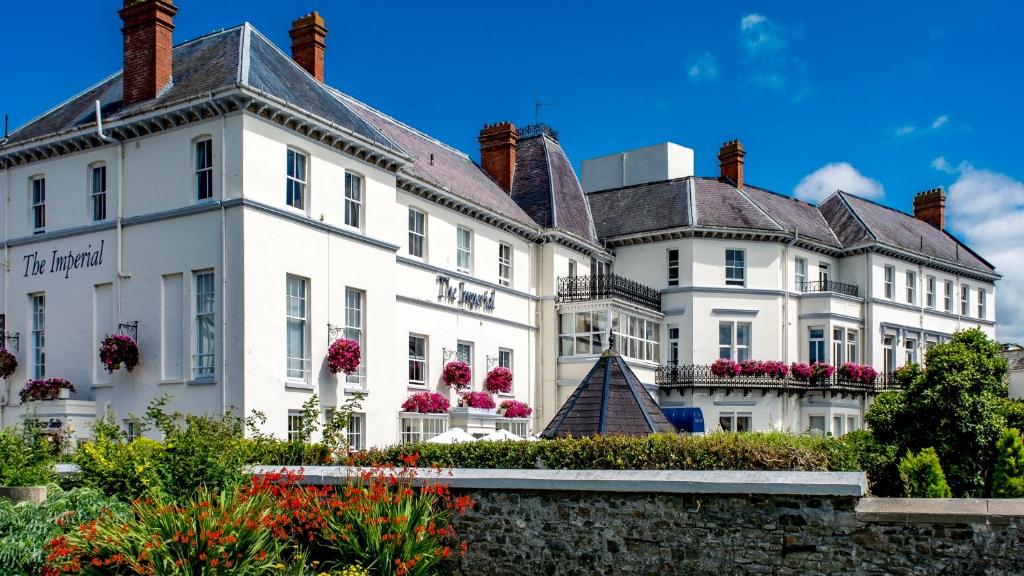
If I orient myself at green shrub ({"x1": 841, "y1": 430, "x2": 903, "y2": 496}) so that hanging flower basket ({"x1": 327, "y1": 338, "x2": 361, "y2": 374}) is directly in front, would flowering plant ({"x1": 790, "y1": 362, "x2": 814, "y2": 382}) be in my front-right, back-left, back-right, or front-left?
front-right
